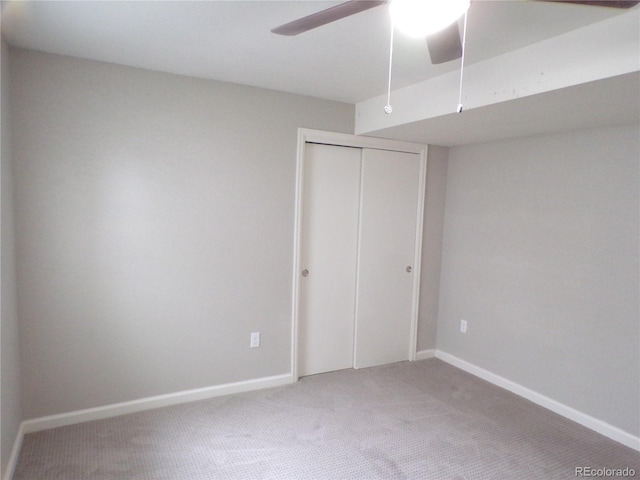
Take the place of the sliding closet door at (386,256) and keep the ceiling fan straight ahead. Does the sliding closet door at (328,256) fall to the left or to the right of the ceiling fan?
right

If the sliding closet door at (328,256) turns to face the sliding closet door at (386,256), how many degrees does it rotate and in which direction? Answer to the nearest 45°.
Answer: approximately 90° to its left

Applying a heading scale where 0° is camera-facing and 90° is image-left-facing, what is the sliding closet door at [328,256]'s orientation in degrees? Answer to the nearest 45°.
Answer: approximately 315°

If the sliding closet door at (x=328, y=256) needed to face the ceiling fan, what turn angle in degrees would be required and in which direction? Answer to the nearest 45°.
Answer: approximately 45° to its right
